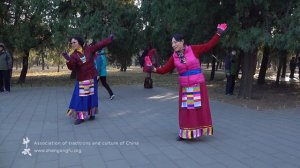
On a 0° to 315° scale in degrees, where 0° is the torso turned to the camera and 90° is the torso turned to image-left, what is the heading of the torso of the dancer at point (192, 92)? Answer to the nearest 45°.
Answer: approximately 45°

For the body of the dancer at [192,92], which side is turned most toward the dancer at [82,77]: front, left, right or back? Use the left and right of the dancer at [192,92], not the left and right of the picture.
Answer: right
